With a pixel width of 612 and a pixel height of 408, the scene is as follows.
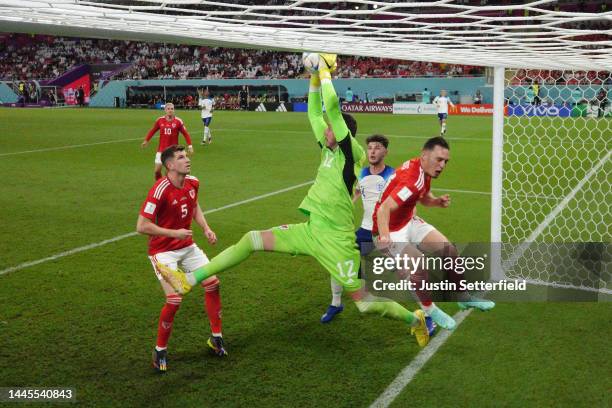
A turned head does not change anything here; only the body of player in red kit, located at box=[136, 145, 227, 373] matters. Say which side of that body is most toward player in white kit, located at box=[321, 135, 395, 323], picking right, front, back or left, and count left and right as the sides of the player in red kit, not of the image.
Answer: left

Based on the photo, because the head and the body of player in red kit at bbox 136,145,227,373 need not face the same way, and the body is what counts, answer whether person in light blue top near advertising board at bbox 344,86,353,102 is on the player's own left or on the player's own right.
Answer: on the player's own left

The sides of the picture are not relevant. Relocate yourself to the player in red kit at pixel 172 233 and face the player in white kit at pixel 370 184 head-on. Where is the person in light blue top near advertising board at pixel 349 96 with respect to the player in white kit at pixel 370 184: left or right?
left

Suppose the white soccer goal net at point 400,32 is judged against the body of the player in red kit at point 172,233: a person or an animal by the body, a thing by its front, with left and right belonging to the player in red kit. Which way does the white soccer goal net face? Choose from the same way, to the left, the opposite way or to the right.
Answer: the opposite way

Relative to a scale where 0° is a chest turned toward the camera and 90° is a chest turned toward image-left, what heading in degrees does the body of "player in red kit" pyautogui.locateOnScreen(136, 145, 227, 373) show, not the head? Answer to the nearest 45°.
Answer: approximately 315°

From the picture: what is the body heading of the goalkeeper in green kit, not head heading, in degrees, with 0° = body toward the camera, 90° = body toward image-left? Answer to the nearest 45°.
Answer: approximately 45°

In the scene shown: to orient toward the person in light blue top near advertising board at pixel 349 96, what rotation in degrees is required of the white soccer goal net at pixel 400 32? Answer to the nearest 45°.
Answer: approximately 45° to its right

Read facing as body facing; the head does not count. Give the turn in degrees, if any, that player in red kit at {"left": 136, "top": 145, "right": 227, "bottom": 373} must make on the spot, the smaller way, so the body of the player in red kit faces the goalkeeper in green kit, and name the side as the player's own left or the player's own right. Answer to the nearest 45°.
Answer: approximately 45° to the player's own left

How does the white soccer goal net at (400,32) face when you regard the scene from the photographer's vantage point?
facing away from the viewer and to the left of the viewer
